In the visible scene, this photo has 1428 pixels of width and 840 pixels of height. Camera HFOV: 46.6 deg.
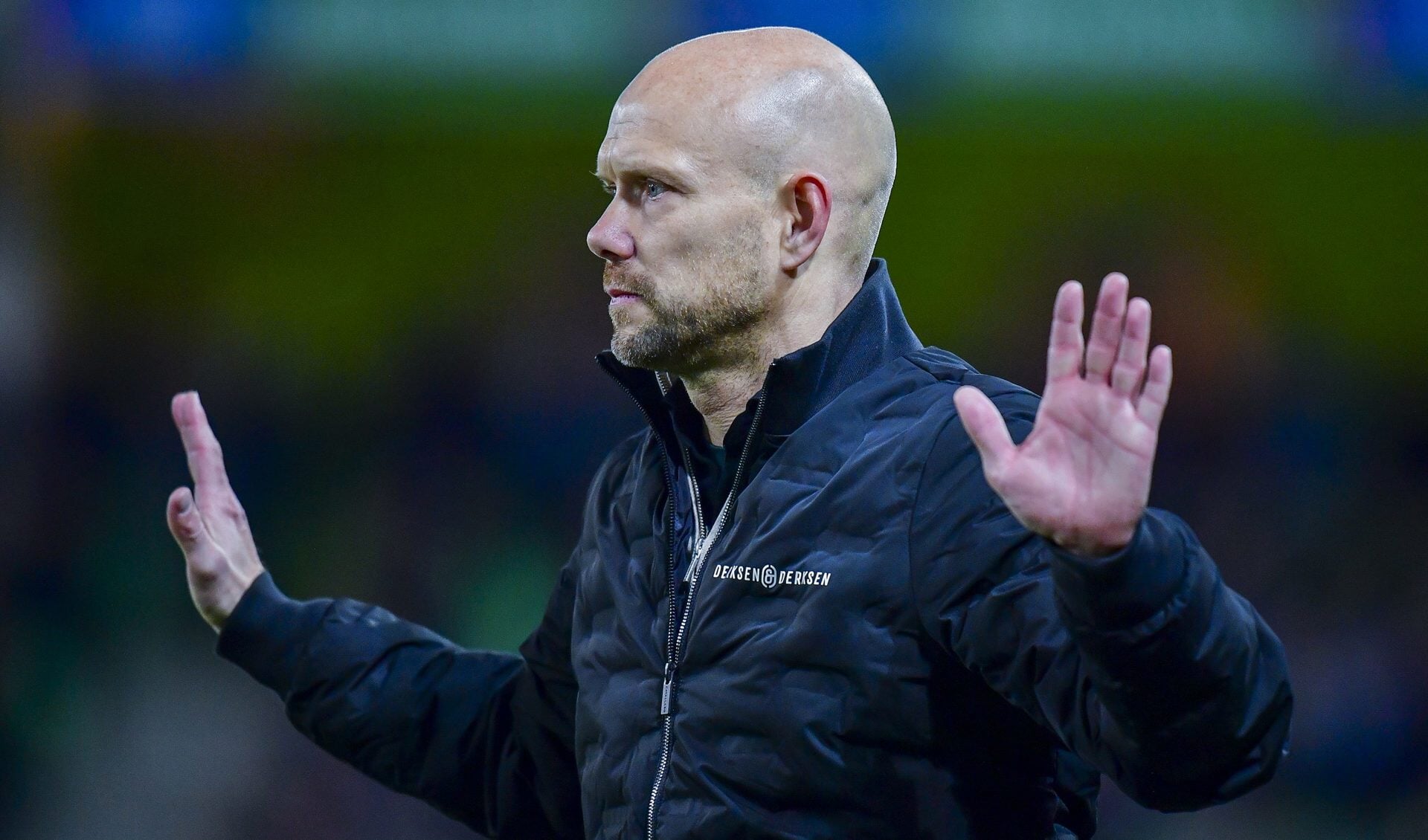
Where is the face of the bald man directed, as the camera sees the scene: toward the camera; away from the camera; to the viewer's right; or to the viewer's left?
to the viewer's left
